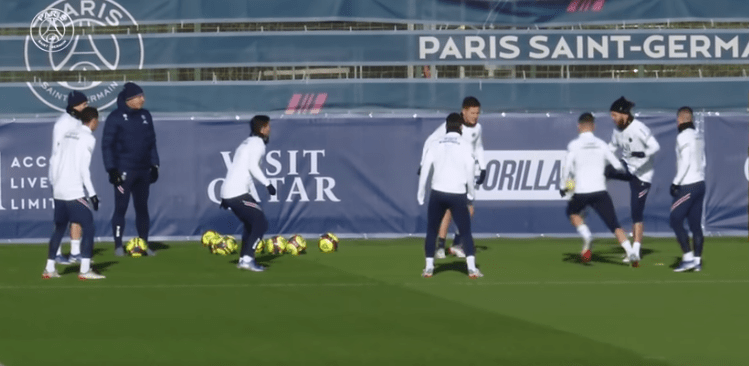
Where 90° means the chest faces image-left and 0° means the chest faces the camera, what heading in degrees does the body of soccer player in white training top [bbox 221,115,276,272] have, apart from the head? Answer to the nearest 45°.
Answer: approximately 270°

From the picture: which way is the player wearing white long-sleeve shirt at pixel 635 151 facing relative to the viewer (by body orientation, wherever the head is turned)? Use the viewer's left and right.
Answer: facing the viewer and to the left of the viewer

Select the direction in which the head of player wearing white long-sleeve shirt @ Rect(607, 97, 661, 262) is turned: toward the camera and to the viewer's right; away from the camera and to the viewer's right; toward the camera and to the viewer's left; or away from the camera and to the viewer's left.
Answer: toward the camera and to the viewer's left

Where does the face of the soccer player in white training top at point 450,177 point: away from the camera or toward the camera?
away from the camera

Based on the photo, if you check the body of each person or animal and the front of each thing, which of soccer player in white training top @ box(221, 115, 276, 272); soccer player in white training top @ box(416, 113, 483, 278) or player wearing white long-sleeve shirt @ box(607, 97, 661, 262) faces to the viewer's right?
soccer player in white training top @ box(221, 115, 276, 272)

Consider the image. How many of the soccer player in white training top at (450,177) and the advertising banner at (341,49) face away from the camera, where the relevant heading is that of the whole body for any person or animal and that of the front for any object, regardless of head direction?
1

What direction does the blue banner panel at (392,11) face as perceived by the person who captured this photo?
facing the viewer

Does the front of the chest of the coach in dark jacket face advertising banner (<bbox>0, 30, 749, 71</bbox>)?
no

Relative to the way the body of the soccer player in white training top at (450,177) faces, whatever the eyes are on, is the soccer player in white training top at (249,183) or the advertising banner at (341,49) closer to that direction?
the advertising banner

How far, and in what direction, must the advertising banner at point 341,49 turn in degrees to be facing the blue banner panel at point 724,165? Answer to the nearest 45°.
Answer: approximately 90° to its left

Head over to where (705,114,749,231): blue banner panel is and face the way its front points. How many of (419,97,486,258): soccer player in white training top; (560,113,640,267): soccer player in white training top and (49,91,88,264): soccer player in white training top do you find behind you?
0

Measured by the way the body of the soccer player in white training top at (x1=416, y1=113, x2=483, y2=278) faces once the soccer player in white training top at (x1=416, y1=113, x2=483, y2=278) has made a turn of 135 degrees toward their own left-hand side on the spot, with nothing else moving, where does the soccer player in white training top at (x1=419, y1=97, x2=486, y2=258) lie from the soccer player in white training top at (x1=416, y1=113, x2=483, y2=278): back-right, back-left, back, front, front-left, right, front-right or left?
back-right
